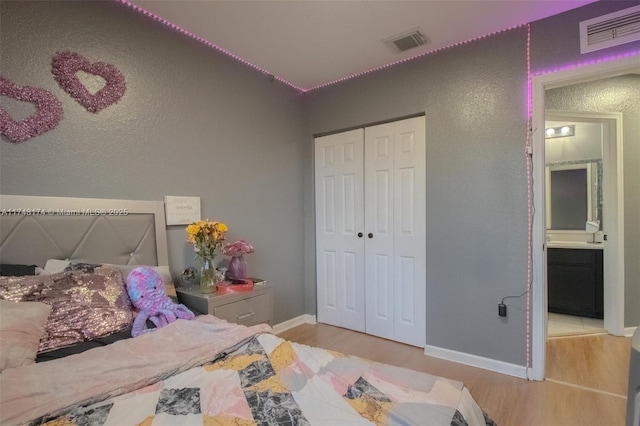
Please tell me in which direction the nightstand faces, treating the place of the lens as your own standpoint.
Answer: facing the viewer and to the right of the viewer

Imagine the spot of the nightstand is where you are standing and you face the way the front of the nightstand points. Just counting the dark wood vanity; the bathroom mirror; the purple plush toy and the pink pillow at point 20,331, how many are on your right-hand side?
2

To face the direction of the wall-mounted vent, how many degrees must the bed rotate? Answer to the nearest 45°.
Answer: approximately 45° to its left

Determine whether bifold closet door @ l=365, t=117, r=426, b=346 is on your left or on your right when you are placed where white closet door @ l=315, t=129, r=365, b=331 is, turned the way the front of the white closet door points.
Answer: on your left

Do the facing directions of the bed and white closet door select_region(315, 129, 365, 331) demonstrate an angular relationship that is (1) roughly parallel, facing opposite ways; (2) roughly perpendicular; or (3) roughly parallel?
roughly perpendicular

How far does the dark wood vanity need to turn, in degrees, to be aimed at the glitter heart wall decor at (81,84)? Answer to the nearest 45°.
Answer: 0° — it already faces it

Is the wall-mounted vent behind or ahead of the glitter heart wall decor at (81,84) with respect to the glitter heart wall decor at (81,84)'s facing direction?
ahead

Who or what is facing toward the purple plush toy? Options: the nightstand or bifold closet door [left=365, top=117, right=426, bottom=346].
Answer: the bifold closet door

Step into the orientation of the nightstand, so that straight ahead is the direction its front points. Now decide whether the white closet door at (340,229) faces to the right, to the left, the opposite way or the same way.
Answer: to the right

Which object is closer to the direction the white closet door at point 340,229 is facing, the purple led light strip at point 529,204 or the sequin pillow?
the sequin pillow

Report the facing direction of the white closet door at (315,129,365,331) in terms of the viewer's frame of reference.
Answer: facing the viewer and to the left of the viewer

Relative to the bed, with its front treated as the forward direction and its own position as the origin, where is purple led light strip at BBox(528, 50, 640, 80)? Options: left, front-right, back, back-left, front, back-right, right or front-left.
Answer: front-left

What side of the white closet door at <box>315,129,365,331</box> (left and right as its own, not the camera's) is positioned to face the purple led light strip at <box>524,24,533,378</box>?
left

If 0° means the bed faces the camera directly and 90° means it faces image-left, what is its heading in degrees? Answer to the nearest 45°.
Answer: approximately 315°
